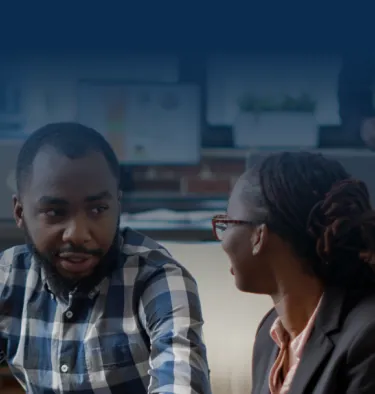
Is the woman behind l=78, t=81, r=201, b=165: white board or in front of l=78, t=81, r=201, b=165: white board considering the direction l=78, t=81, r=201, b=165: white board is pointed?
in front

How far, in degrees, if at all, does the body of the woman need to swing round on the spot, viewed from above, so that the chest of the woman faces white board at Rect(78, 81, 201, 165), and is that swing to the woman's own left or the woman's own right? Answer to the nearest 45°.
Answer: approximately 90° to the woman's own right

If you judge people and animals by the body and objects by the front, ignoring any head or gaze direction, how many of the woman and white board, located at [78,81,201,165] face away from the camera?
0

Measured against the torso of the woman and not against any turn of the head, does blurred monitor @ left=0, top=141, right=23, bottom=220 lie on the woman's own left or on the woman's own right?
on the woman's own right

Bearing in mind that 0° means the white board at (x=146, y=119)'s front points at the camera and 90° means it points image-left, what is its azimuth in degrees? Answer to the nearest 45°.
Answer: approximately 0°

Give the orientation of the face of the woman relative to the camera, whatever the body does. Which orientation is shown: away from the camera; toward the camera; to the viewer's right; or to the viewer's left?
to the viewer's left

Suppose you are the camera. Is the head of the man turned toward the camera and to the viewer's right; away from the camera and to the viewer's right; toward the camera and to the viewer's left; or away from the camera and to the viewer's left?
toward the camera and to the viewer's right

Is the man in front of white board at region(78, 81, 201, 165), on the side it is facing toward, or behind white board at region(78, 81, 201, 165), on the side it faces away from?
in front
